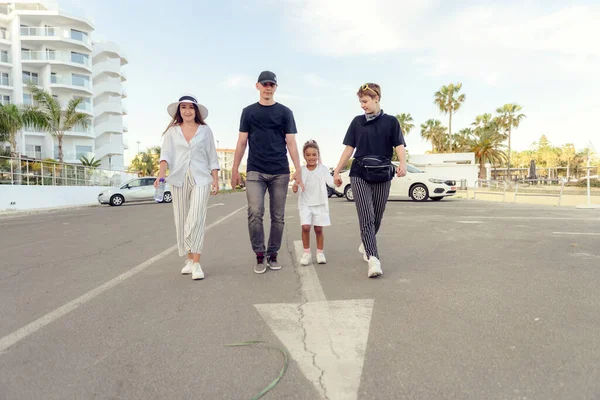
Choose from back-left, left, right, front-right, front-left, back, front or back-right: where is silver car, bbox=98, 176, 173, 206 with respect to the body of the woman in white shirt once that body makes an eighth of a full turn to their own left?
back-left

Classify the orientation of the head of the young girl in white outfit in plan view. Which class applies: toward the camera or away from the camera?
toward the camera

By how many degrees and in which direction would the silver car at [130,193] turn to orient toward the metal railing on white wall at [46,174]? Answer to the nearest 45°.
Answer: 0° — it already faces it

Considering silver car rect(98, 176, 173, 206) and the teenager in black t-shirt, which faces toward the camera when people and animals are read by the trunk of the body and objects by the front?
the teenager in black t-shirt

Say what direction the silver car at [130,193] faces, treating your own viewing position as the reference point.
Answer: facing to the left of the viewer

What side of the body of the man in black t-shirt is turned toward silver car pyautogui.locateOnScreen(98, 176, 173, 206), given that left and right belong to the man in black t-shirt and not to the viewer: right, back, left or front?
back

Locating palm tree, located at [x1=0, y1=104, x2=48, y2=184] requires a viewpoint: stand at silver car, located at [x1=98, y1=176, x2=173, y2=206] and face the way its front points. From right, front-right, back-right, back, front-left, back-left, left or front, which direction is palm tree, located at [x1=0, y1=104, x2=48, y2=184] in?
front-right

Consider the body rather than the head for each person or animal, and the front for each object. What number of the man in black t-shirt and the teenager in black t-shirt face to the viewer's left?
0

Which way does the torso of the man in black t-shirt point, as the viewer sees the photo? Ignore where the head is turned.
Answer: toward the camera

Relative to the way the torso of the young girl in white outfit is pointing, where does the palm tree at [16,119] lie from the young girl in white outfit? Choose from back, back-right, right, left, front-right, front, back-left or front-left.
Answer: back-right

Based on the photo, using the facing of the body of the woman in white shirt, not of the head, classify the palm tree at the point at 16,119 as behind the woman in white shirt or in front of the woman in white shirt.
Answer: behind

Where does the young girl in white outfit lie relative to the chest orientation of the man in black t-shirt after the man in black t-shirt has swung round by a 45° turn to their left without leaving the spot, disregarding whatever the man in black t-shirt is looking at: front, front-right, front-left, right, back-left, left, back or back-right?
left

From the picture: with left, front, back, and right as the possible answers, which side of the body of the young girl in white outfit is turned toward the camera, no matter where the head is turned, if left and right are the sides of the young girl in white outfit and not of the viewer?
front

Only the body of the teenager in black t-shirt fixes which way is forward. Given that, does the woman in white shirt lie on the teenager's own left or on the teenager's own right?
on the teenager's own right

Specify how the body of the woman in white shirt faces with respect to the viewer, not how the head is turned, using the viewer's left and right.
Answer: facing the viewer

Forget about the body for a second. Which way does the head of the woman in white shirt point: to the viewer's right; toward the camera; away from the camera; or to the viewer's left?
toward the camera

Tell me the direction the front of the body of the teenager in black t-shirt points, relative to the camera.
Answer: toward the camera
